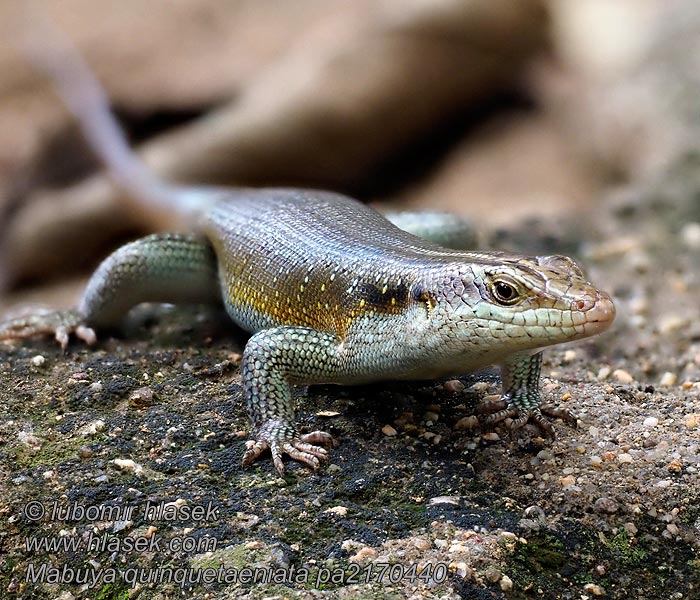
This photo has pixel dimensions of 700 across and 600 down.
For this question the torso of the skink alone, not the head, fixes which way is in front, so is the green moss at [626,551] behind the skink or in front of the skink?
in front

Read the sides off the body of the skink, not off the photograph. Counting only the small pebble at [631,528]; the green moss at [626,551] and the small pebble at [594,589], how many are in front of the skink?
3

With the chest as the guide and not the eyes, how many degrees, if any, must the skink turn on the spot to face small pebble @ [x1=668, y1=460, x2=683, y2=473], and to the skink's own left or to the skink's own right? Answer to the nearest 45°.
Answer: approximately 45° to the skink's own left

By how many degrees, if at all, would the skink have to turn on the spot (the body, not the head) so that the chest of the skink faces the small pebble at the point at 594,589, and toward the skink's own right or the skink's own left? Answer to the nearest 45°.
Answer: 0° — it already faces it

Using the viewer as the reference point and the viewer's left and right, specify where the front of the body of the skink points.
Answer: facing the viewer and to the right of the viewer

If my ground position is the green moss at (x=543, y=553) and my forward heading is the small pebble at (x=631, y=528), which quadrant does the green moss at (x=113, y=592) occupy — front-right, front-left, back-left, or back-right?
back-left

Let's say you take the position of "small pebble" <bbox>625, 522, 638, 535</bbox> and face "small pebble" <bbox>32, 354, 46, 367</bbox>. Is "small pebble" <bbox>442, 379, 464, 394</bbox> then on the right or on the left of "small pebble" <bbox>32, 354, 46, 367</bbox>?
right
